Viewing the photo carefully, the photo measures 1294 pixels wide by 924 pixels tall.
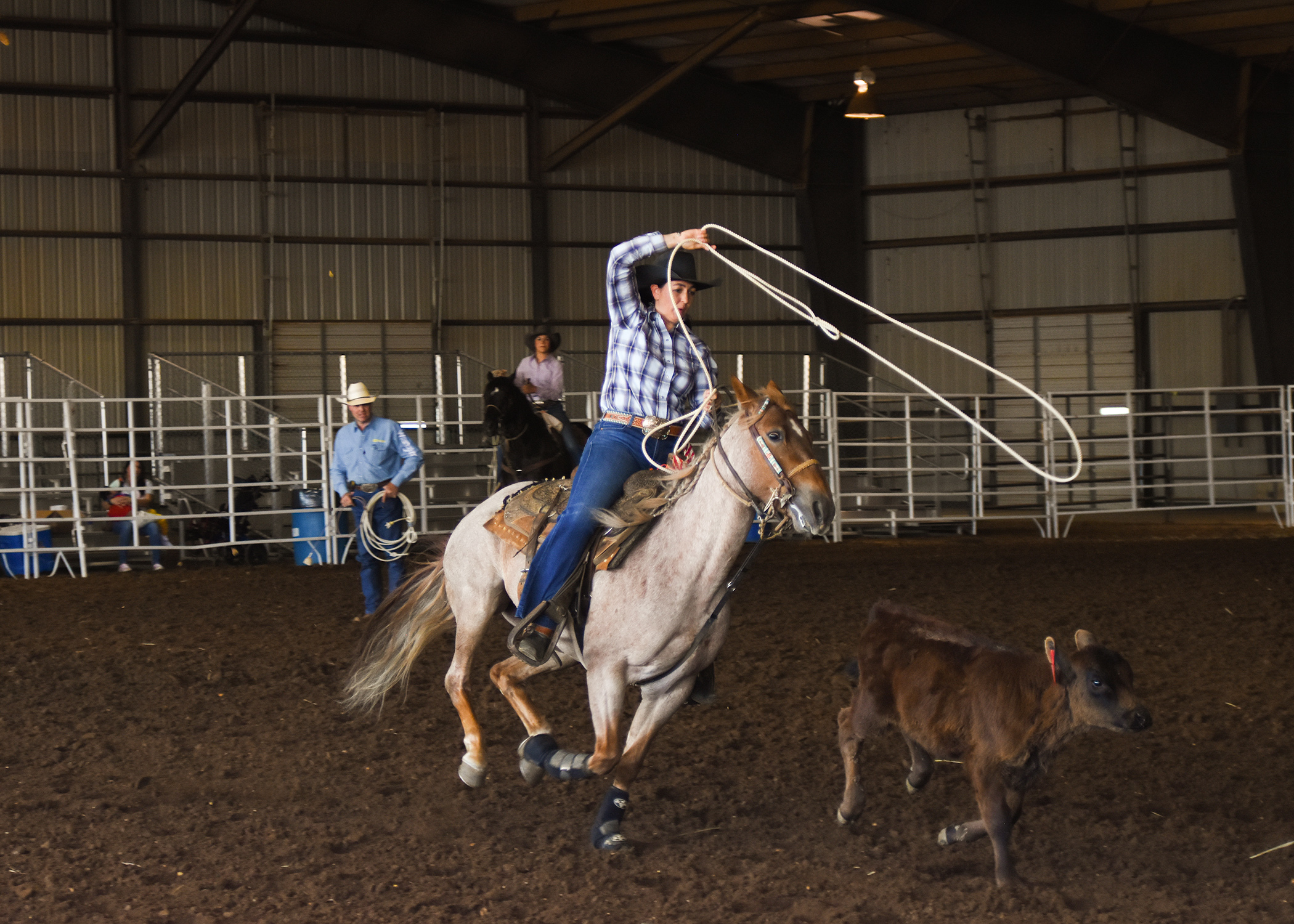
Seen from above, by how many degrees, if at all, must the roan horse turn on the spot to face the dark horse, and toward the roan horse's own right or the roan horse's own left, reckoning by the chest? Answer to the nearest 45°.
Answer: approximately 135° to the roan horse's own left

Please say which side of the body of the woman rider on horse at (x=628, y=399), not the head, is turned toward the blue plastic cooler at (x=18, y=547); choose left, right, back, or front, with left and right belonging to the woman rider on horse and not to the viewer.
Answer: back

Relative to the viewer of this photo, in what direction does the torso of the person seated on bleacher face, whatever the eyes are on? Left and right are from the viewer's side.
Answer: facing the viewer

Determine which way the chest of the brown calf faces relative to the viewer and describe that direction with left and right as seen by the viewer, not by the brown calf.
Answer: facing the viewer and to the right of the viewer

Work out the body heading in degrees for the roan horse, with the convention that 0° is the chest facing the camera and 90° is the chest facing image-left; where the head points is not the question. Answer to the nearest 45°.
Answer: approximately 315°

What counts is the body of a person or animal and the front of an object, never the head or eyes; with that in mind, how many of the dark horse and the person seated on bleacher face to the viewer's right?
0

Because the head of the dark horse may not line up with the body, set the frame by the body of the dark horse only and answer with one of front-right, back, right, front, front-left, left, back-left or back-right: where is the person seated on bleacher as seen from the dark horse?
right

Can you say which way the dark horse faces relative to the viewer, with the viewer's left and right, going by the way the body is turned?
facing the viewer and to the left of the viewer

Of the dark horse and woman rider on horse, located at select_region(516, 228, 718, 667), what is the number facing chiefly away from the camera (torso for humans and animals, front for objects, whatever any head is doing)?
0

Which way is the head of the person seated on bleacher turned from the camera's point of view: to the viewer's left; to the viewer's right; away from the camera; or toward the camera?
toward the camera

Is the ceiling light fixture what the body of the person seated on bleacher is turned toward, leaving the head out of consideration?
no

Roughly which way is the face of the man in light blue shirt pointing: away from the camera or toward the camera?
toward the camera

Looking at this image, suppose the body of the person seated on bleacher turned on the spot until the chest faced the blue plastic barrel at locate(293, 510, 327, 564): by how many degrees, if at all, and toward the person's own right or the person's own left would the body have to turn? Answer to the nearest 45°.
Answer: approximately 90° to the person's own left

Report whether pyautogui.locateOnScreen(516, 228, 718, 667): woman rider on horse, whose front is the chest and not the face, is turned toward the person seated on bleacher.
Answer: no

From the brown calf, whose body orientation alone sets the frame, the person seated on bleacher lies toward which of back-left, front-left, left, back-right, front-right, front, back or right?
back

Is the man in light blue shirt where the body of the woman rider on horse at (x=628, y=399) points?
no

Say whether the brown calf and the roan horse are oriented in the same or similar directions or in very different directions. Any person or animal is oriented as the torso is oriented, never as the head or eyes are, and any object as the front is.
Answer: same or similar directions

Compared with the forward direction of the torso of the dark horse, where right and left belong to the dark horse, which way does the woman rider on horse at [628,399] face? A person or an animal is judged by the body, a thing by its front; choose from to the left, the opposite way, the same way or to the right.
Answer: to the left
